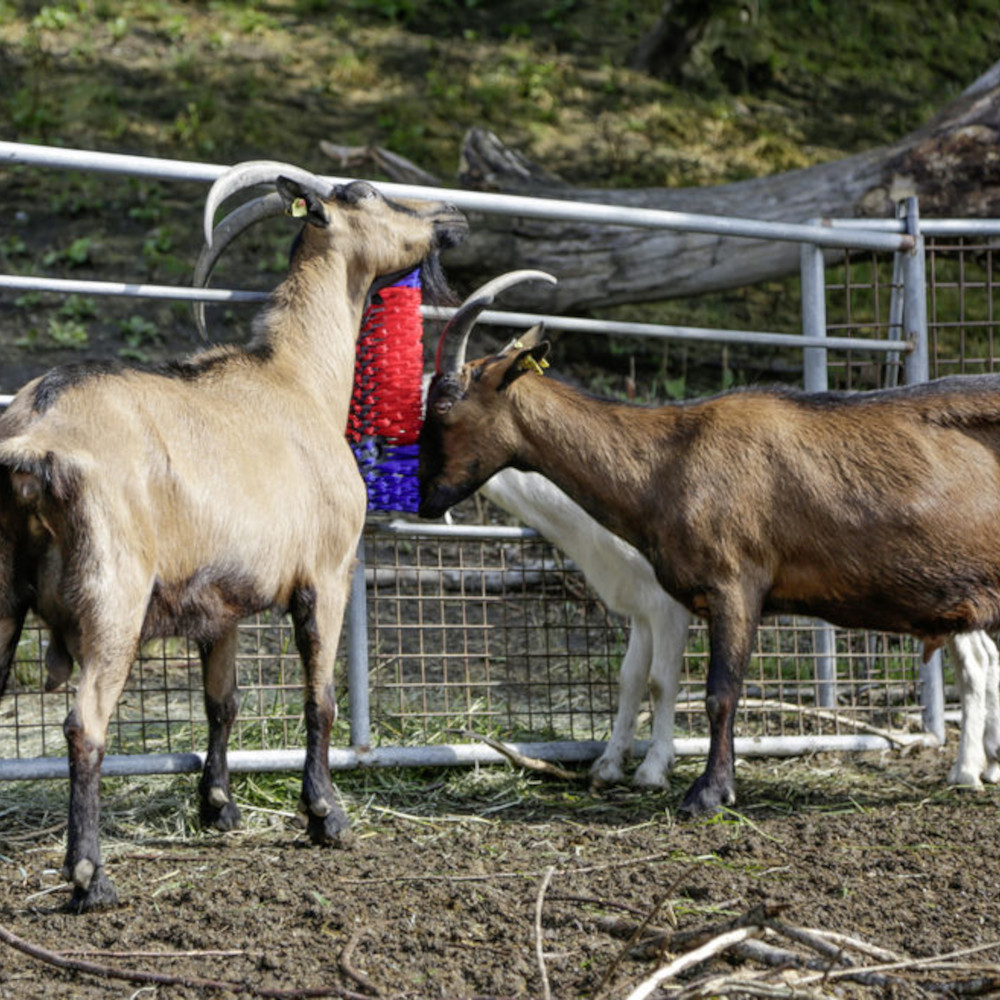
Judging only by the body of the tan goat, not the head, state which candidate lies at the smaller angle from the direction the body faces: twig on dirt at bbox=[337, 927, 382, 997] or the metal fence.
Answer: the metal fence

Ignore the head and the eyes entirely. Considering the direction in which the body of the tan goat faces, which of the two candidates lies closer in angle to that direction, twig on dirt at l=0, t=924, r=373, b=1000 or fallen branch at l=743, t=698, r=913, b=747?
the fallen branch

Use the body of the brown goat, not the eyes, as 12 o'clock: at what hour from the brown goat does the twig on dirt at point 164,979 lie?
The twig on dirt is roughly at 10 o'clock from the brown goat.

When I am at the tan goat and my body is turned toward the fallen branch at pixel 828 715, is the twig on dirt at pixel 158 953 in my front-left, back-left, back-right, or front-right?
back-right

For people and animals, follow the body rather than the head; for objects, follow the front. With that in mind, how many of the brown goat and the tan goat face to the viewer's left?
1

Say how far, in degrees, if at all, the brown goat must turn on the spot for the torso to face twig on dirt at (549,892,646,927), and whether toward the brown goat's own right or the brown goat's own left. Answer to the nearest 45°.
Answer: approximately 90° to the brown goat's own left

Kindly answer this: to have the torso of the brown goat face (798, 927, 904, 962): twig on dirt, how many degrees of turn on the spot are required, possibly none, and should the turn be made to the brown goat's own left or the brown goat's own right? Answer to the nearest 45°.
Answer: approximately 90° to the brown goat's own left

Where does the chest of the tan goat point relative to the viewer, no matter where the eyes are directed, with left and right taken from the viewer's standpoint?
facing away from the viewer and to the right of the viewer

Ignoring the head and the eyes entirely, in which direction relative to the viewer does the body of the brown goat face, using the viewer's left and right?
facing to the left of the viewer
